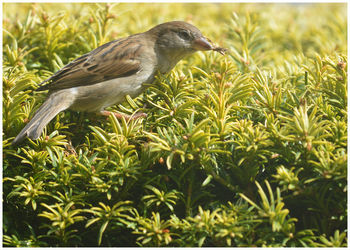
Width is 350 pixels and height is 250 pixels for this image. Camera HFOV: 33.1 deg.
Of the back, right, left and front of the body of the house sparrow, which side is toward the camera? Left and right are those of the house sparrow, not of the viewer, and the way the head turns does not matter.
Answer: right
